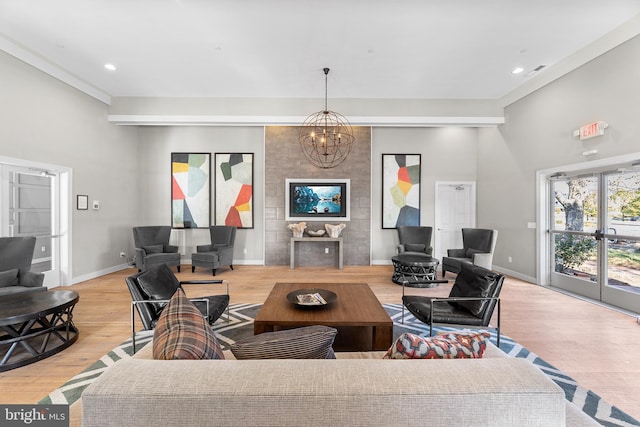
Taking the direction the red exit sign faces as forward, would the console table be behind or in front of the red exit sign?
in front

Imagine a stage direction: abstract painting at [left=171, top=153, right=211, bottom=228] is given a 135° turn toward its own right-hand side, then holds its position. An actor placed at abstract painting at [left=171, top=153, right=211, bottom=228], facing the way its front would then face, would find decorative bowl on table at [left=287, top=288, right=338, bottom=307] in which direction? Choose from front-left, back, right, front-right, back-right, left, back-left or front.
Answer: back-left

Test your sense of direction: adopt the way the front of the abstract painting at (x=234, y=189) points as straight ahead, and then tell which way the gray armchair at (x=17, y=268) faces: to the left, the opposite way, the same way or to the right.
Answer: to the left

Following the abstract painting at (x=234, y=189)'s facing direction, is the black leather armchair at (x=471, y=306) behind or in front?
in front

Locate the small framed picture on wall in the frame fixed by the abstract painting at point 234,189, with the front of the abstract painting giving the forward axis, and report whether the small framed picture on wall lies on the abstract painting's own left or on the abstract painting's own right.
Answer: on the abstract painting's own right

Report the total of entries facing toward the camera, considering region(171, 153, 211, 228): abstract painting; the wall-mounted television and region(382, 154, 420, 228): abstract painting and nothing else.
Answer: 3

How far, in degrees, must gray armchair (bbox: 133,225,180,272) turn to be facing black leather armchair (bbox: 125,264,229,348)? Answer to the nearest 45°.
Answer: approximately 45° to its right

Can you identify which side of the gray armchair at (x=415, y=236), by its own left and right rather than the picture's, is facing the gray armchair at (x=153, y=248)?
right

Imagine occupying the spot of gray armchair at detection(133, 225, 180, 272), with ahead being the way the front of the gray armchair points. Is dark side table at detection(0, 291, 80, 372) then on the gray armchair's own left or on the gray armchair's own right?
on the gray armchair's own right

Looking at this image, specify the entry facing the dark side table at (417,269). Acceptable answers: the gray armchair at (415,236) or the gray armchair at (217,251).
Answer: the gray armchair at (415,236)

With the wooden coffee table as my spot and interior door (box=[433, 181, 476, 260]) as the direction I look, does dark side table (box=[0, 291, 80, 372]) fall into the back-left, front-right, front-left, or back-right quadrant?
back-left

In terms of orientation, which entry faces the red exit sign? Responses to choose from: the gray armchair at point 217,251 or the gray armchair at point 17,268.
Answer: the gray armchair at point 17,268

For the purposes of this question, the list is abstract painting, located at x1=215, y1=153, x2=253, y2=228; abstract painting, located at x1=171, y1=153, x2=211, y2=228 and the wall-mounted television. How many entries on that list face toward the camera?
3
